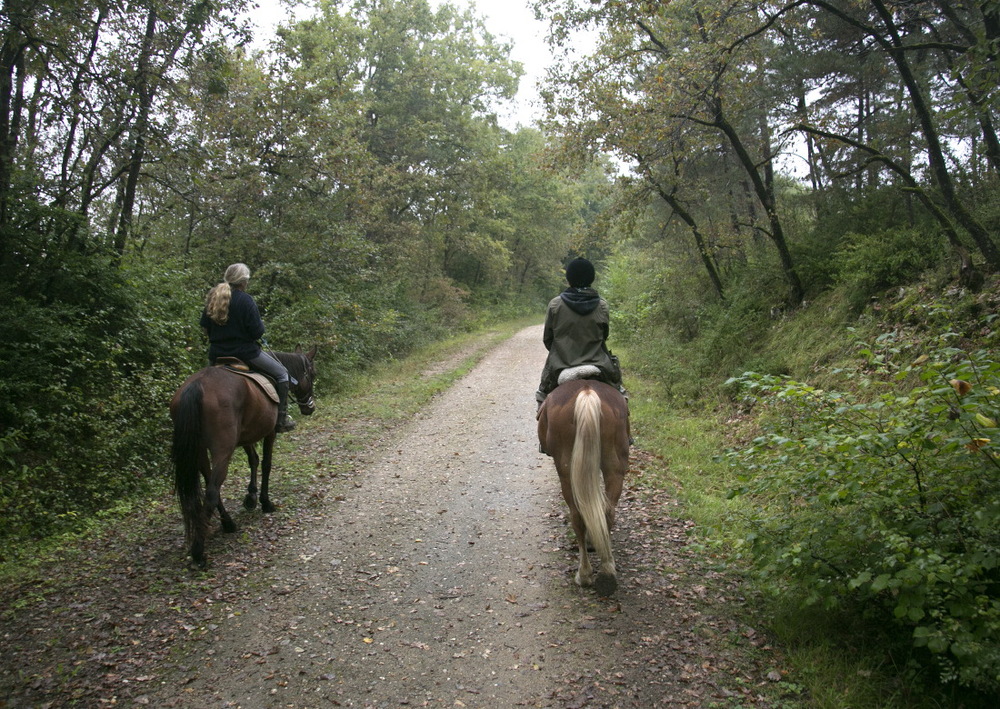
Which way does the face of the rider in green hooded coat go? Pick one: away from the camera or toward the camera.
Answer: away from the camera

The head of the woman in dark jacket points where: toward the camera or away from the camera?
away from the camera

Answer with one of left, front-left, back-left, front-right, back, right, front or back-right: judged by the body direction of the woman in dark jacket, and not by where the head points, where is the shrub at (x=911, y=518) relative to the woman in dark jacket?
right

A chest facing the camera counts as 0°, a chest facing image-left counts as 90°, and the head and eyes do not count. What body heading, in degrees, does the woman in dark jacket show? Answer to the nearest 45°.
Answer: approximately 225°

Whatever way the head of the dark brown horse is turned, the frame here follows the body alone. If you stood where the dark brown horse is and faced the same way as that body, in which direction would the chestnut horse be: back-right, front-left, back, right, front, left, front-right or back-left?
right

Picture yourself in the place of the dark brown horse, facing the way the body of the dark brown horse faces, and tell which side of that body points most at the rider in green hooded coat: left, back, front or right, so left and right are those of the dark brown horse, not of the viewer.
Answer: right

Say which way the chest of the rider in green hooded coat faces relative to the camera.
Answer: away from the camera

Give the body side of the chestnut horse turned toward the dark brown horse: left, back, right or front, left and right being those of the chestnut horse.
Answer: left

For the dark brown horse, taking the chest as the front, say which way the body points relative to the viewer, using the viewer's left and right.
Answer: facing away from the viewer and to the right of the viewer

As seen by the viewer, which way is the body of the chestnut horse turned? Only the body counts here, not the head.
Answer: away from the camera

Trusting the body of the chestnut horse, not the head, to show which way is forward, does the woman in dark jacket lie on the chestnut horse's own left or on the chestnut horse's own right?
on the chestnut horse's own left
